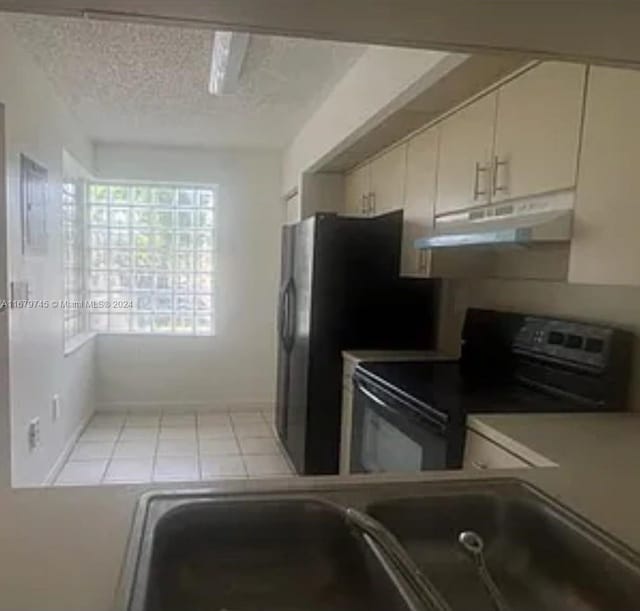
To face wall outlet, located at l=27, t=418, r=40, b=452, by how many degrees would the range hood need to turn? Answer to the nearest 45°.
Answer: approximately 45° to its right

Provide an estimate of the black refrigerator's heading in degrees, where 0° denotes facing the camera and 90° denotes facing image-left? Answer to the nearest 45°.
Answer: approximately 90°

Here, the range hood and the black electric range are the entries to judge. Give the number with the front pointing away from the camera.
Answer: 0

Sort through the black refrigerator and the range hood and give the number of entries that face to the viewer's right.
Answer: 0

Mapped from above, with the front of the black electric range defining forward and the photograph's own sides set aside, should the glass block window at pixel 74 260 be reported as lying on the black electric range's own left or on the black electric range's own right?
on the black electric range's own right

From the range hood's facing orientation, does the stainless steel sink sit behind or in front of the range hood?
in front

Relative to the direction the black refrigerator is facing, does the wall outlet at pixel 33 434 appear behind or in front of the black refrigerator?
in front

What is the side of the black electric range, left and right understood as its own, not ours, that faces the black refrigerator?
right

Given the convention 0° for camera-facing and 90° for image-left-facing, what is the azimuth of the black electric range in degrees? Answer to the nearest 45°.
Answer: approximately 45°

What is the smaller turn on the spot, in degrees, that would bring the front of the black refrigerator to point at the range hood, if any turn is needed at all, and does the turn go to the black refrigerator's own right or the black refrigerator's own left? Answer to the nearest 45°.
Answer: approximately 135° to the black refrigerator's own left
